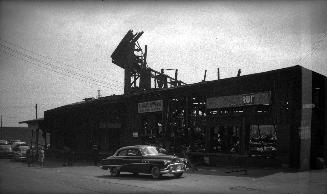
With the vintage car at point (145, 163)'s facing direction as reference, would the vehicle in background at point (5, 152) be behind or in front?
behind

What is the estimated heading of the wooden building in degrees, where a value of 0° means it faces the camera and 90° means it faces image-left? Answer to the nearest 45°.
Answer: approximately 45°

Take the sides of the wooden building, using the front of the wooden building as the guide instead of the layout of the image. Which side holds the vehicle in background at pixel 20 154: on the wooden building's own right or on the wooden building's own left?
on the wooden building's own right

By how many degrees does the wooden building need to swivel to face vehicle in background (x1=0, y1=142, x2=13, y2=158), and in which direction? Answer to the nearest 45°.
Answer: approximately 90° to its right

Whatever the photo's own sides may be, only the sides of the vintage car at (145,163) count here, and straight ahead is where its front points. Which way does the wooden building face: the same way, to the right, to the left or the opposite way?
to the right
